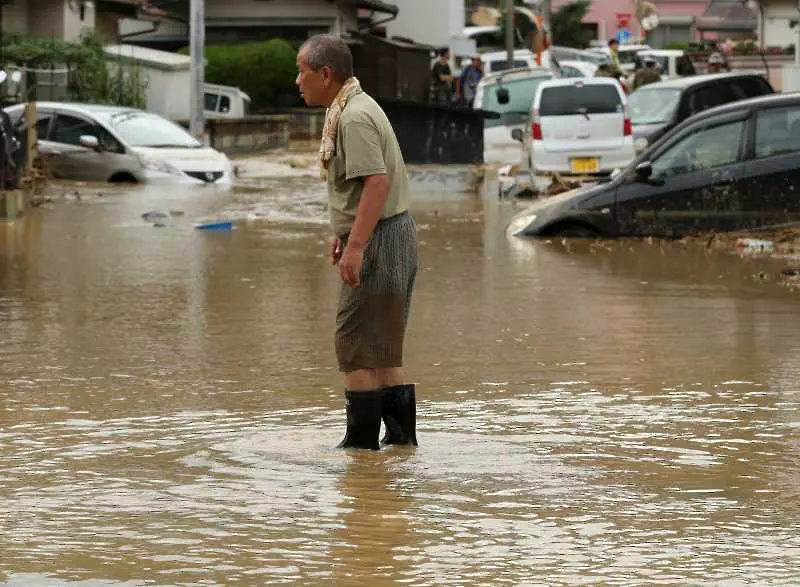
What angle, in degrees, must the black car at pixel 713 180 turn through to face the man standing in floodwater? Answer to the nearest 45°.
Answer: approximately 90° to its left

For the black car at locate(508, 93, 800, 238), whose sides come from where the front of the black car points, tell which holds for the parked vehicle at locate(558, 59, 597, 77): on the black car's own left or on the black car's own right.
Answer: on the black car's own right

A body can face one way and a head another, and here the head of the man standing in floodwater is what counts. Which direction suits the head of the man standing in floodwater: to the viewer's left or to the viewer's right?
to the viewer's left

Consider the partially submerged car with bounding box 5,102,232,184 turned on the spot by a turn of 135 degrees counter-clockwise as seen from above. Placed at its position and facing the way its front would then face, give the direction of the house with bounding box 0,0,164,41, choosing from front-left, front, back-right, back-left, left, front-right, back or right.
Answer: front

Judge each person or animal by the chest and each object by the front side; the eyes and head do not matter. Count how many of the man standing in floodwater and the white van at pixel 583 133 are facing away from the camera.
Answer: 1

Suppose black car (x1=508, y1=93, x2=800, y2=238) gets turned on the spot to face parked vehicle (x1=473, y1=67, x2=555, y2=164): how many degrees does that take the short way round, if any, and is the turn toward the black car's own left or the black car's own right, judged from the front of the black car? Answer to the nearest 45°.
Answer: approximately 90° to the black car's own right

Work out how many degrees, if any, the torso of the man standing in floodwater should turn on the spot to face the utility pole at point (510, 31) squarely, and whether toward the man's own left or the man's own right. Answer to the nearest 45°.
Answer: approximately 90° to the man's own right

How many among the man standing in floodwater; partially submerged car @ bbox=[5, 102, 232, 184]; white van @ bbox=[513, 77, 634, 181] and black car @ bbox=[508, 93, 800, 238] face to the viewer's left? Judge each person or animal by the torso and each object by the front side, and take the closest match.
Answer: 2

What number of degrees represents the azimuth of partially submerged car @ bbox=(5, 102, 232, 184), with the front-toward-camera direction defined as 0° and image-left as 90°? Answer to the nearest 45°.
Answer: approximately 315°

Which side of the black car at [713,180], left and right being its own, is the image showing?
left

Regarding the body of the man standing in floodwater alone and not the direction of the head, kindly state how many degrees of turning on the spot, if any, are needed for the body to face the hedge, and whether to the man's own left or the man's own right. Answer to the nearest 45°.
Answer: approximately 90° to the man's own right

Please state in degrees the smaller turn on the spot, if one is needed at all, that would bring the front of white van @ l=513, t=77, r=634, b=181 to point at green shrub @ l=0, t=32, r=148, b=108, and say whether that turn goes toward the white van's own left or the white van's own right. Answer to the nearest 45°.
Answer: approximately 45° to the white van's own left

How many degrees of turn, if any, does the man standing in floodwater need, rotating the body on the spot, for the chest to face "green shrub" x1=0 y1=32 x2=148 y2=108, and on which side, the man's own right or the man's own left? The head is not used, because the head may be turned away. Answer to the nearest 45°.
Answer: approximately 90° to the man's own right

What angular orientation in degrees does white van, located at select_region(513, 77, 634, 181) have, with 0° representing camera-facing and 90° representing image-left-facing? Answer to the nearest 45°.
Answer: approximately 180°
